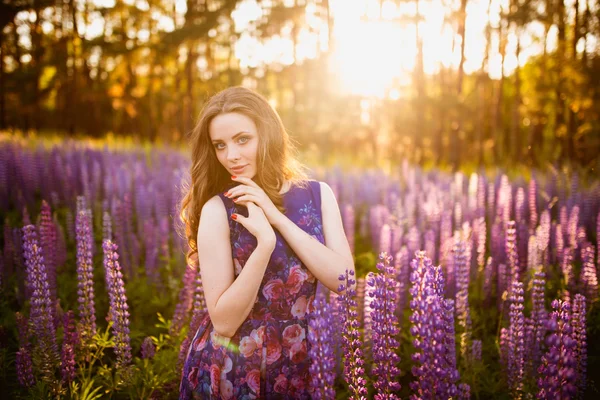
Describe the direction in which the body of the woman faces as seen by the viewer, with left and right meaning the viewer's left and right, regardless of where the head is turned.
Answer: facing the viewer

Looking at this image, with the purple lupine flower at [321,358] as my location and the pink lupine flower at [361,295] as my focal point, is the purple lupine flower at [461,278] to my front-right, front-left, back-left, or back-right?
front-right

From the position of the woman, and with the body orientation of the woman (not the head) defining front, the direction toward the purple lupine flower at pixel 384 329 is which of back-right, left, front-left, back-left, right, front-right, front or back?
front-left

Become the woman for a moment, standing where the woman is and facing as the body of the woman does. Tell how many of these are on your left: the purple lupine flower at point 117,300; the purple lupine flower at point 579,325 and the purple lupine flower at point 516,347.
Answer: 2

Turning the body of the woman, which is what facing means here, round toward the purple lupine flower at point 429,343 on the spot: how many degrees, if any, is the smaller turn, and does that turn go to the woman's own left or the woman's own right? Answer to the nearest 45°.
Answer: approximately 45° to the woman's own left

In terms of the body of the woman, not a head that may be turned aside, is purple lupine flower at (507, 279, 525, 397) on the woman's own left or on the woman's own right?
on the woman's own left

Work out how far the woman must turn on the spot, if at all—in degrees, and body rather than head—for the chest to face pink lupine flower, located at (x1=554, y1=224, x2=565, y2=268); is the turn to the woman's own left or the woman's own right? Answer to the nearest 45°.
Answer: approximately 135° to the woman's own left

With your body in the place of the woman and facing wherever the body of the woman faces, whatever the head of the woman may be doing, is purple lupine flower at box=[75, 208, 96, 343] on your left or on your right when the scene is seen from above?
on your right

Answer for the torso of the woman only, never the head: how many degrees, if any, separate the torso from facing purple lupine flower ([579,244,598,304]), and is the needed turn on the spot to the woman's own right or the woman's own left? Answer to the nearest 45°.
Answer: approximately 135° to the woman's own left

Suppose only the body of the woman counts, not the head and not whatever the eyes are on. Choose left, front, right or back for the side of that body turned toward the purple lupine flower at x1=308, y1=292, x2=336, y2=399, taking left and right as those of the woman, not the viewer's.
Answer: front

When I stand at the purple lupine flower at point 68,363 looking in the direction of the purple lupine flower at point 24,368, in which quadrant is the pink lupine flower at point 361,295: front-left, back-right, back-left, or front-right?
back-right

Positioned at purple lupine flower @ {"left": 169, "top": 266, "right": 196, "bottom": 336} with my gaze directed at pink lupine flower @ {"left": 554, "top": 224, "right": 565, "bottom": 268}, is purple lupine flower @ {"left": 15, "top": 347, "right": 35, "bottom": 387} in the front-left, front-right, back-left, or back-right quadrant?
back-right

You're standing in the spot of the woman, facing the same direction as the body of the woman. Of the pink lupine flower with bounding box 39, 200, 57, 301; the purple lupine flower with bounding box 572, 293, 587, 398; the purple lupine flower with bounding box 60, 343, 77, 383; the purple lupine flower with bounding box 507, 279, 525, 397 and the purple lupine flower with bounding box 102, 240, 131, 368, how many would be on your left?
2
